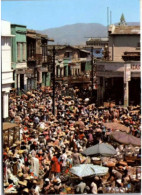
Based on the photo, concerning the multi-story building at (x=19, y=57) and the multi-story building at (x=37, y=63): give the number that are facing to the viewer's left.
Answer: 0

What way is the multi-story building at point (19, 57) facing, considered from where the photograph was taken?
facing the viewer and to the right of the viewer

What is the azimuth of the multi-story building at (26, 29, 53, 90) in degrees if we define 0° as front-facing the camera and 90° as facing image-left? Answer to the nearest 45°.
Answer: approximately 315°

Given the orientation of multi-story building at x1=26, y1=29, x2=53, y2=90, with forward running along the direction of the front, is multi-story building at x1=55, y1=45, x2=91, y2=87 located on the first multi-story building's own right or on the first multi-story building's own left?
on the first multi-story building's own left
